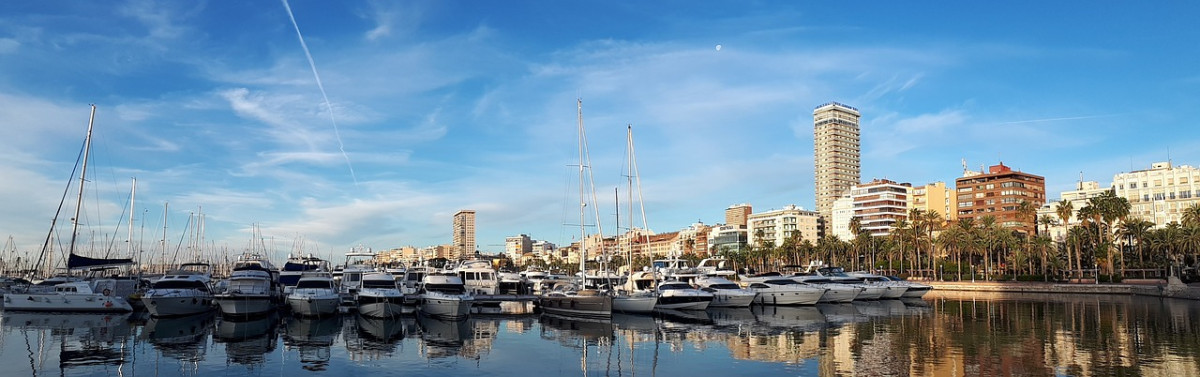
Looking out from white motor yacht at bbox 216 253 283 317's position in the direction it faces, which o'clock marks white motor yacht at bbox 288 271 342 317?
white motor yacht at bbox 288 271 342 317 is roughly at 10 o'clock from white motor yacht at bbox 216 253 283 317.

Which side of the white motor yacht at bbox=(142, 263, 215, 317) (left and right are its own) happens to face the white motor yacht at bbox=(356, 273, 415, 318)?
left

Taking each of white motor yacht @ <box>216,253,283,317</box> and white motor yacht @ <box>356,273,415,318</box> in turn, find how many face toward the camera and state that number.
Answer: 2

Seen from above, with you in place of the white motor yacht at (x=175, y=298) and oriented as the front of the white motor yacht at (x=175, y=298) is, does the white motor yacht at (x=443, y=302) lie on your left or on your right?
on your left

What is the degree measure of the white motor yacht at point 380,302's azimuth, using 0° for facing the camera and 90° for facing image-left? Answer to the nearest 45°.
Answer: approximately 0°

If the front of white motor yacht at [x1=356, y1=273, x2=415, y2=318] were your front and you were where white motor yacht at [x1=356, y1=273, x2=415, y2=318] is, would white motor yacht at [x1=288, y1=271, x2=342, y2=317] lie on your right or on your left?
on your right

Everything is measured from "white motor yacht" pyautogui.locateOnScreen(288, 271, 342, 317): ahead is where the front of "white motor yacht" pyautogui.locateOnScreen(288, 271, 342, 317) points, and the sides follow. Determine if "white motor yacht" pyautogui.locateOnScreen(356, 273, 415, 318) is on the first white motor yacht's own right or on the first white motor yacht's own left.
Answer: on the first white motor yacht's own left

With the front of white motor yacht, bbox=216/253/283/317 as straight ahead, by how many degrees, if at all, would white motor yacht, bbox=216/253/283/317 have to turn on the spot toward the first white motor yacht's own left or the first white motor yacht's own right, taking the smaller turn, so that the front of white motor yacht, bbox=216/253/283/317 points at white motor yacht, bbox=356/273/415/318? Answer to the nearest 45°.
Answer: approximately 45° to the first white motor yacht's own left

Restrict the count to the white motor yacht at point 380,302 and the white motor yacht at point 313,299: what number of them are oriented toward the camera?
2

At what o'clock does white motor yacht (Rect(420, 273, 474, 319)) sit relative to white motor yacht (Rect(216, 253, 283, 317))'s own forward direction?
white motor yacht (Rect(420, 273, 474, 319)) is roughly at 10 o'clock from white motor yacht (Rect(216, 253, 283, 317)).
